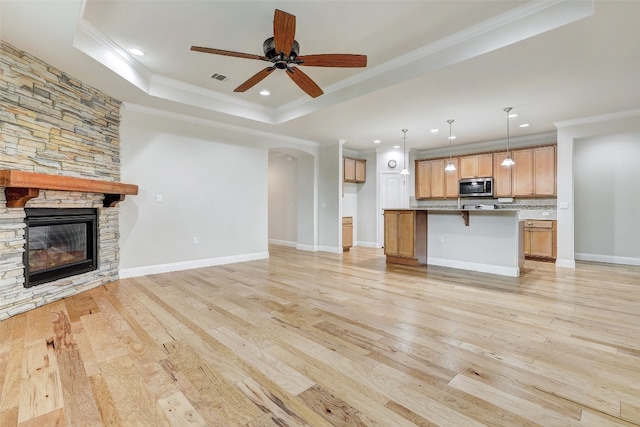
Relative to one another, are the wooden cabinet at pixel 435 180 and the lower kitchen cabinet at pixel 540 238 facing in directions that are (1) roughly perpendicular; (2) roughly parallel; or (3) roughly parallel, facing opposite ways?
roughly parallel

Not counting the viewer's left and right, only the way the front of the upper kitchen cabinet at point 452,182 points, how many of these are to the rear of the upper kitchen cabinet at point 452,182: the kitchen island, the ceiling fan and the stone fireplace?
0

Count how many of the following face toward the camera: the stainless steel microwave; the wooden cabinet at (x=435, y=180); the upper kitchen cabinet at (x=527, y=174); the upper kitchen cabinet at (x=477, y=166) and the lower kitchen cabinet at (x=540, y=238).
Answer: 5

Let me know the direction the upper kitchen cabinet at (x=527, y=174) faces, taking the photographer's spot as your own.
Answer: facing the viewer

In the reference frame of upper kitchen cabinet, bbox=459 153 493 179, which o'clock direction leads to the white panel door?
The white panel door is roughly at 3 o'clock from the upper kitchen cabinet.

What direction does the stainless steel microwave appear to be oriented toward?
toward the camera

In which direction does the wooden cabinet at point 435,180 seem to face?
toward the camera

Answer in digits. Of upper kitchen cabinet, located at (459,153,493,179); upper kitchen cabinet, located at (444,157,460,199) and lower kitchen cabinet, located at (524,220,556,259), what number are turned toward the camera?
3

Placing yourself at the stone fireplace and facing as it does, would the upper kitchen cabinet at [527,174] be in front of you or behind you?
in front

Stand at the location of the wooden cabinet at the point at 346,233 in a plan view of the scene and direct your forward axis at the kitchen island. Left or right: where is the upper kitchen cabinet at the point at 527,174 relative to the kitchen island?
left

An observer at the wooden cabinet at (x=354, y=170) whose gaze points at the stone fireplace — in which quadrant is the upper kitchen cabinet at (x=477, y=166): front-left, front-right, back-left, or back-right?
back-left

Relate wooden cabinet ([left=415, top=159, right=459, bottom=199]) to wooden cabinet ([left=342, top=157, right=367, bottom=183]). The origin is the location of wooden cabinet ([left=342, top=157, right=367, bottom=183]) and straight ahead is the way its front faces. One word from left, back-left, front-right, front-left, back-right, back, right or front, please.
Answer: front-left

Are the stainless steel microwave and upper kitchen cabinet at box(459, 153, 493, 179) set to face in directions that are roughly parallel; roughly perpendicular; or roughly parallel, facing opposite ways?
roughly parallel

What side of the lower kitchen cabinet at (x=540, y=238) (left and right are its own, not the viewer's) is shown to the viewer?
front
